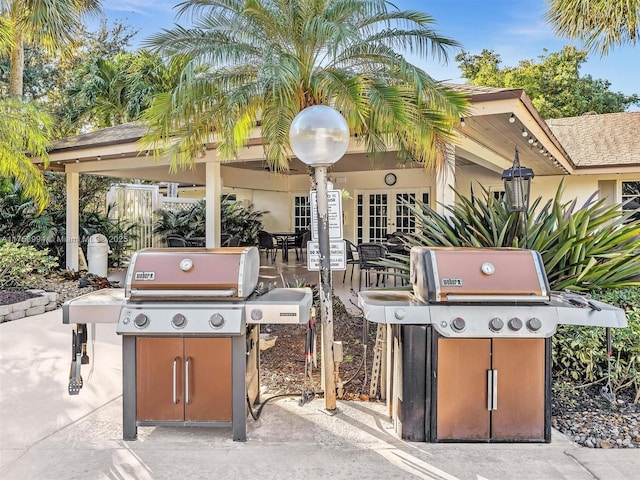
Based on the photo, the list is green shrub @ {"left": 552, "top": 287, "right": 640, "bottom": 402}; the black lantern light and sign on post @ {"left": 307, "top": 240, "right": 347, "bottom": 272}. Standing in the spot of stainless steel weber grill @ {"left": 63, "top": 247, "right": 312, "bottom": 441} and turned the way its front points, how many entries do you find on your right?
0

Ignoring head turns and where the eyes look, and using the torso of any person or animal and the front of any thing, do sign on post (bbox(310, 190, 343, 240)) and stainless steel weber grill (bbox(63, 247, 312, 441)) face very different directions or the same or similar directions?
same or similar directions

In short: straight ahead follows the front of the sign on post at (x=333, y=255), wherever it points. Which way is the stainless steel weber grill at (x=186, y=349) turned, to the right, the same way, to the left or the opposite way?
the same way

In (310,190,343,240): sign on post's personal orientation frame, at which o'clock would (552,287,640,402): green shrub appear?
The green shrub is roughly at 9 o'clock from the sign on post.

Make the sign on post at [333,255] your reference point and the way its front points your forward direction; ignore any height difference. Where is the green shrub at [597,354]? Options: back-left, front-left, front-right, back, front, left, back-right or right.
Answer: left

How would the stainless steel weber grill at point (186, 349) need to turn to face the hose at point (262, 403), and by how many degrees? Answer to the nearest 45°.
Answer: approximately 135° to its left

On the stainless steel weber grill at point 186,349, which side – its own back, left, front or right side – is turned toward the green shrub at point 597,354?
left

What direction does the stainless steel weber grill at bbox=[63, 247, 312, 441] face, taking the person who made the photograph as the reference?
facing the viewer

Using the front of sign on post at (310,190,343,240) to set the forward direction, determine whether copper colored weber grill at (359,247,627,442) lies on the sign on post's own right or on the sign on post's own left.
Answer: on the sign on post's own left

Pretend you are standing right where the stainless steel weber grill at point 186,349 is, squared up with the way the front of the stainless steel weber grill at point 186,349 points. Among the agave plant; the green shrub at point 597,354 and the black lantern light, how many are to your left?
3

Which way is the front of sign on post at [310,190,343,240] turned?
toward the camera

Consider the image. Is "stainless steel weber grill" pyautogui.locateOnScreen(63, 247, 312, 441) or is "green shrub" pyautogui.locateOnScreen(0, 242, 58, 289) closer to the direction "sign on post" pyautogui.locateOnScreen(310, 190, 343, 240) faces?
the stainless steel weber grill

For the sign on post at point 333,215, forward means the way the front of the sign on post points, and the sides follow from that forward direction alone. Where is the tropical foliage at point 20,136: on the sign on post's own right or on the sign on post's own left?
on the sign on post's own right
